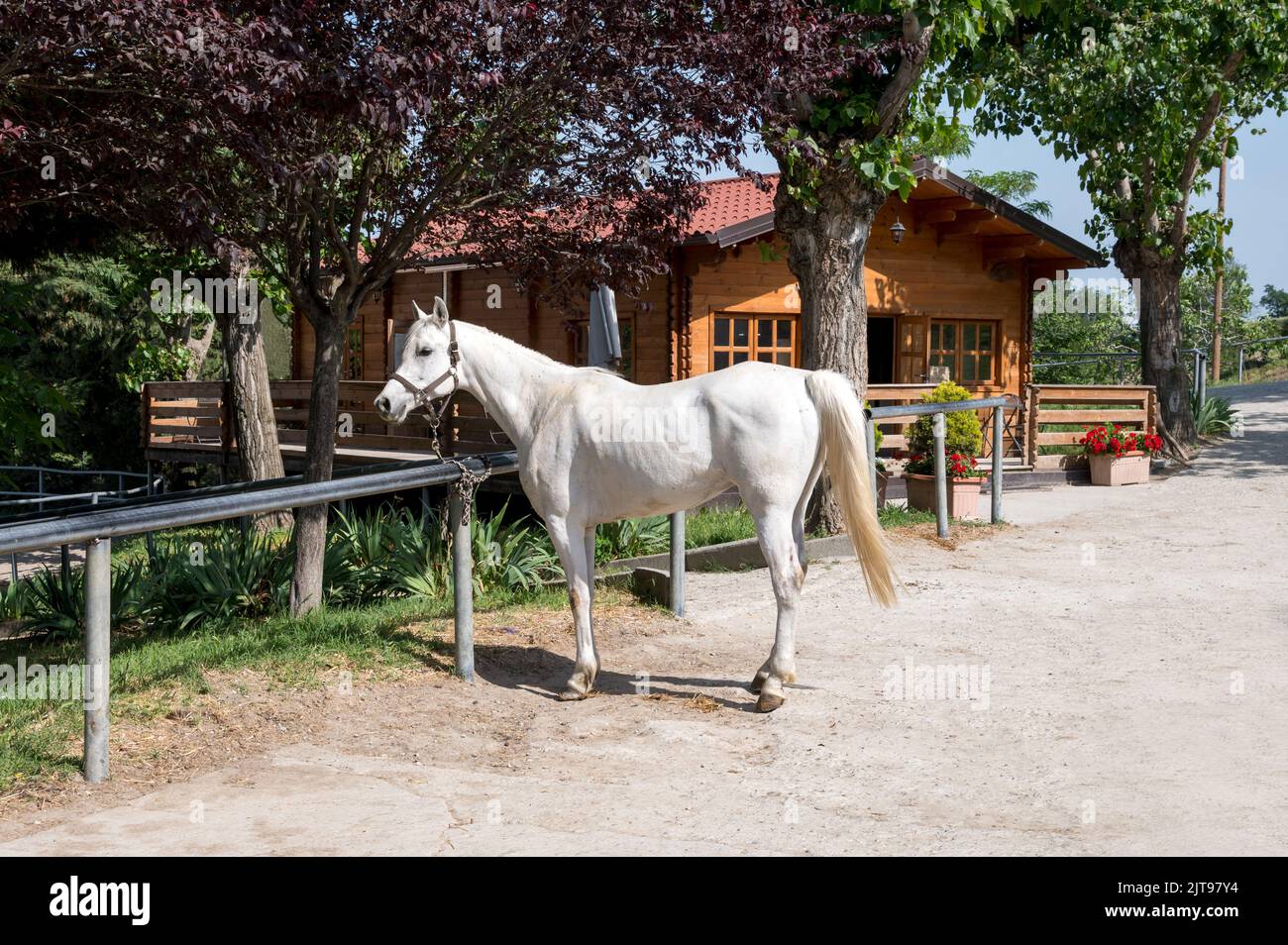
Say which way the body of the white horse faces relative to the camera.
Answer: to the viewer's left

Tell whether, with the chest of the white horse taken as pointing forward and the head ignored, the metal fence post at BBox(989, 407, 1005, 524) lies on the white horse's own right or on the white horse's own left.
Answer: on the white horse's own right

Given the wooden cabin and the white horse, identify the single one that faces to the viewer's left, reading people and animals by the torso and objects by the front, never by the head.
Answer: the white horse

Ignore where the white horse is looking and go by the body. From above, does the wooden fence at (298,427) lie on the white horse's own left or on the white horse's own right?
on the white horse's own right

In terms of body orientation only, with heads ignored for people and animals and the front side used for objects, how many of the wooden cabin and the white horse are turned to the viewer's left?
1

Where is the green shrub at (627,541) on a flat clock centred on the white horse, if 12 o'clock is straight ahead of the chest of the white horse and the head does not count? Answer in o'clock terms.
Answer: The green shrub is roughly at 3 o'clock from the white horse.

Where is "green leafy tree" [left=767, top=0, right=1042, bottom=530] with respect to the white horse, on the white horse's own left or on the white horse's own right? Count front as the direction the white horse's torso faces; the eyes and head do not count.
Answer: on the white horse's own right
